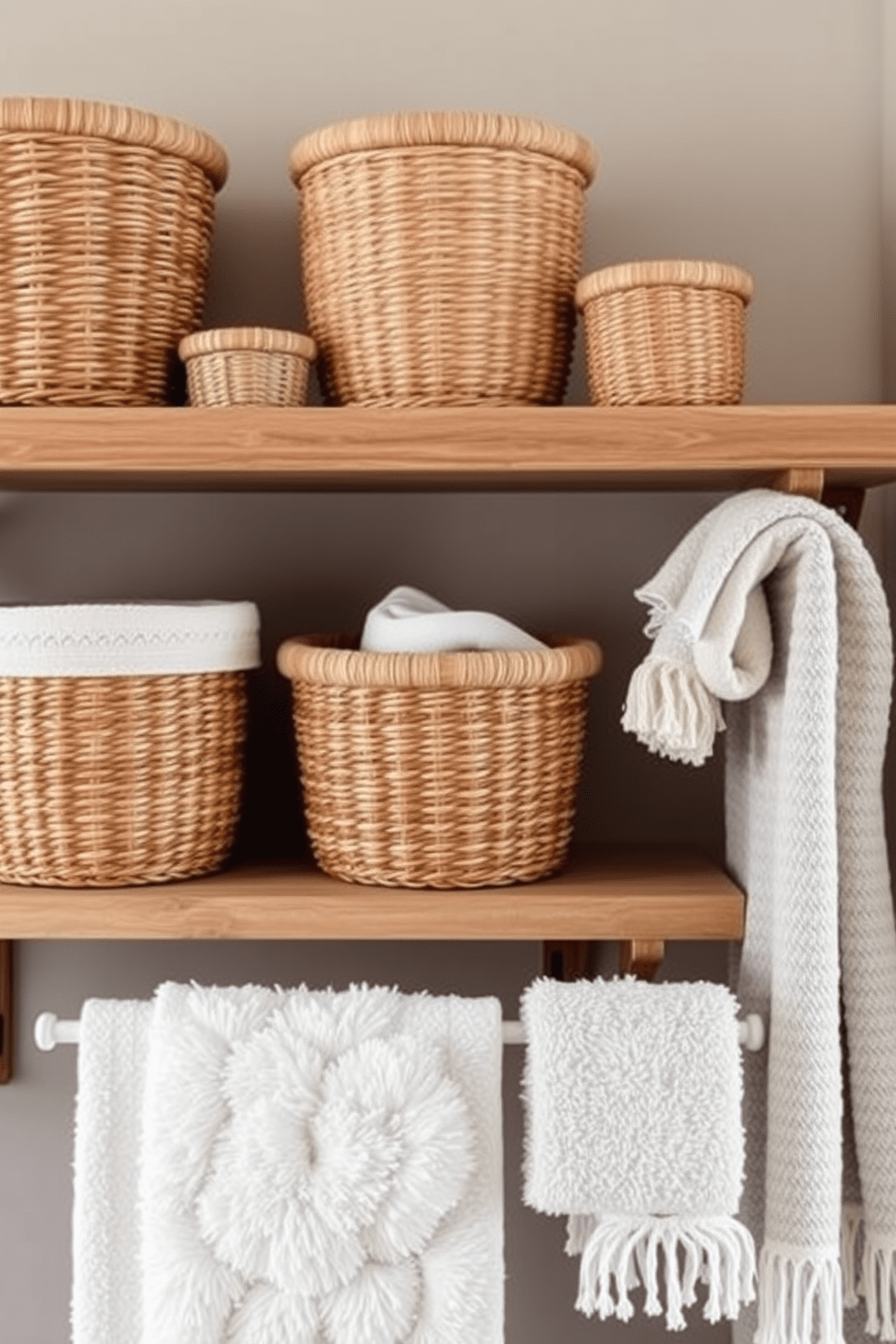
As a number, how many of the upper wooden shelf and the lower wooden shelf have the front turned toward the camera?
2

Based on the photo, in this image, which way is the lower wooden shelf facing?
toward the camera

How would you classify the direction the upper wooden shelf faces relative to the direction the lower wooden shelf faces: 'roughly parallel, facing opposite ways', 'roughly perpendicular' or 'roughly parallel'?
roughly parallel
